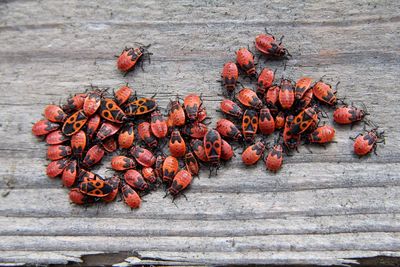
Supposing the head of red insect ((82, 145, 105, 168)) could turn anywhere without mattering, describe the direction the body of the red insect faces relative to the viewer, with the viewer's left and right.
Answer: facing the viewer and to the left of the viewer

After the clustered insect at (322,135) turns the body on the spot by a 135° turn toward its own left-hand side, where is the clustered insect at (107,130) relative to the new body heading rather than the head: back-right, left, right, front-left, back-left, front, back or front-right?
back-right

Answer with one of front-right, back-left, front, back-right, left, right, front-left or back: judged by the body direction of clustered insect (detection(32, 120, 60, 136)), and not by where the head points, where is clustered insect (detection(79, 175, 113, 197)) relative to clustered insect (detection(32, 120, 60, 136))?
front-right

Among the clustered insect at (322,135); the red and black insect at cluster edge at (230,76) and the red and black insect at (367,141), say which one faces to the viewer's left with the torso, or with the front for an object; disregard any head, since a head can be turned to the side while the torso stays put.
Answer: the clustered insect at (322,135)

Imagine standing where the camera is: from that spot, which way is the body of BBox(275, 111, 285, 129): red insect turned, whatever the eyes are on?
away from the camera

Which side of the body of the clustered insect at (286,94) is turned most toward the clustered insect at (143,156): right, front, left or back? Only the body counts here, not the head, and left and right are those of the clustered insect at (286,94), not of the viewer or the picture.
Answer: left

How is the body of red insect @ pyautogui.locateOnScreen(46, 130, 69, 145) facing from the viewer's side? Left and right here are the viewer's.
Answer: facing to the right of the viewer
